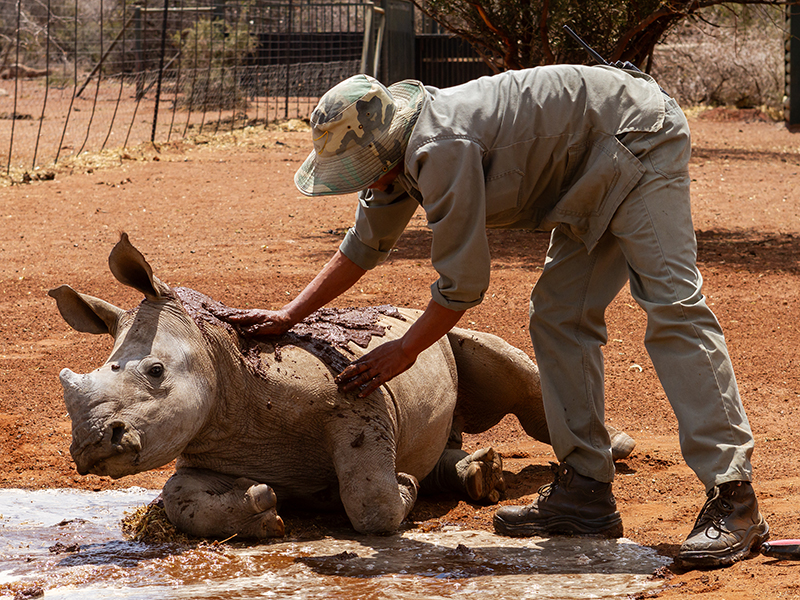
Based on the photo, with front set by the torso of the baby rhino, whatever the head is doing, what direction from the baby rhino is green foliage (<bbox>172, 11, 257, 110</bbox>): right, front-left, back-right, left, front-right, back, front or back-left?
back-right

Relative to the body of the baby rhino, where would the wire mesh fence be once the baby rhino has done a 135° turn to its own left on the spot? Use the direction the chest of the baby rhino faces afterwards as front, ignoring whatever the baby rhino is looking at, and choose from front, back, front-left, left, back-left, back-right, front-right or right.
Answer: left

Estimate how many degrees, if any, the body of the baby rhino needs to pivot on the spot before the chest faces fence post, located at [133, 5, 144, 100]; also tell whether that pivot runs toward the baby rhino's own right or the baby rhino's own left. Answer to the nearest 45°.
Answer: approximately 135° to the baby rhino's own right

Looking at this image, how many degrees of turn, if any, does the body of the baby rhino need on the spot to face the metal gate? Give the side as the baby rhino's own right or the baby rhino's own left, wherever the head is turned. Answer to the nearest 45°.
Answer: approximately 135° to the baby rhino's own right

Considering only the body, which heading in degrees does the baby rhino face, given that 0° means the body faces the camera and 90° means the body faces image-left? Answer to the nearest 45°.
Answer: approximately 45°
